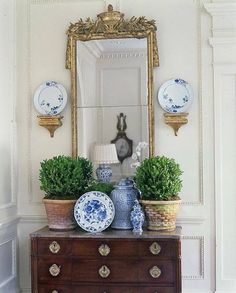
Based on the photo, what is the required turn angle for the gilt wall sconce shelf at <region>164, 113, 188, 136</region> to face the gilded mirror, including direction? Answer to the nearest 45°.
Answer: approximately 90° to its right

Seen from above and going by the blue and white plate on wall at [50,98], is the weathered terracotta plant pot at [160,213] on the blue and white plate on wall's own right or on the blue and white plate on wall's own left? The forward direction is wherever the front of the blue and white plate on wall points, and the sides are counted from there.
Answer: on the blue and white plate on wall's own left

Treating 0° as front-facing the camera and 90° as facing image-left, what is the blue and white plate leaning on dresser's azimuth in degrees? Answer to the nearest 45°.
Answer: approximately 0°

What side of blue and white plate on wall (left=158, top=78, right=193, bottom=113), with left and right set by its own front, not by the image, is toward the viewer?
front

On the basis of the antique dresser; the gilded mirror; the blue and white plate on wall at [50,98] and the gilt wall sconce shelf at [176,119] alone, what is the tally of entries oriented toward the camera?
4

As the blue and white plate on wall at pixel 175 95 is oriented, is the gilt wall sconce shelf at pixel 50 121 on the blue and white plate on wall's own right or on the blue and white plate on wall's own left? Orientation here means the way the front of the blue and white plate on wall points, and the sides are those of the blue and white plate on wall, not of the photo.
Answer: on the blue and white plate on wall's own right

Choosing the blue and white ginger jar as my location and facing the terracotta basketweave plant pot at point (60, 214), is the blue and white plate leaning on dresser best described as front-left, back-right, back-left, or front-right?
front-left

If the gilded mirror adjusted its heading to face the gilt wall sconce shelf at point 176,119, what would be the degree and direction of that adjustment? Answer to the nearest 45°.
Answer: approximately 90° to its left

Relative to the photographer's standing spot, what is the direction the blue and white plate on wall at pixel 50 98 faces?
facing the viewer
